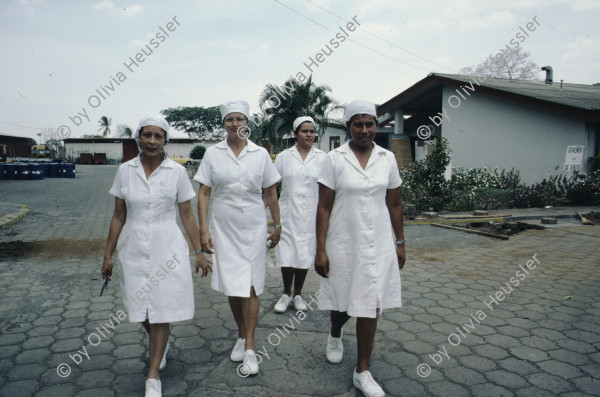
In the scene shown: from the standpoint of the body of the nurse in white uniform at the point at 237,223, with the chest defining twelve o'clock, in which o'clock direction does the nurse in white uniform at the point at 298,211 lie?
the nurse in white uniform at the point at 298,211 is roughly at 7 o'clock from the nurse in white uniform at the point at 237,223.

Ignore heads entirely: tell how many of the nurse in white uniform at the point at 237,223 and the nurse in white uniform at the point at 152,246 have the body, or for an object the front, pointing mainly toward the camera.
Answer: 2

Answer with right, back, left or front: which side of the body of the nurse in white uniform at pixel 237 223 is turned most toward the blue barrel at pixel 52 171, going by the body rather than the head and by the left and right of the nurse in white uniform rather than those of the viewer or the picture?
back

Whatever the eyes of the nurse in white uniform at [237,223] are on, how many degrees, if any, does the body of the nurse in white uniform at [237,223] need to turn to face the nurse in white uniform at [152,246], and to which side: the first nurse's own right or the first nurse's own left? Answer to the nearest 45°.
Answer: approximately 45° to the first nurse's own right

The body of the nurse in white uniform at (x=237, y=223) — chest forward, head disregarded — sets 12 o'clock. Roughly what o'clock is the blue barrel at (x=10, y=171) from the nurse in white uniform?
The blue barrel is roughly at 5 o'clock from the nurse in white uniform.

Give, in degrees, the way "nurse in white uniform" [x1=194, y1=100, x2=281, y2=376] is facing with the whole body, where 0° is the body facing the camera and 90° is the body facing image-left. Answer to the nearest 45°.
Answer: approximately 0°

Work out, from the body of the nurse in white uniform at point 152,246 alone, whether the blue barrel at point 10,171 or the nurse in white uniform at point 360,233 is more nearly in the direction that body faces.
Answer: the nurse in white uniform

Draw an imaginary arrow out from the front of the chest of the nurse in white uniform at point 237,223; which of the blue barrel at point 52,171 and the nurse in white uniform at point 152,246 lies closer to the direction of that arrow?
the nurse in white uniform

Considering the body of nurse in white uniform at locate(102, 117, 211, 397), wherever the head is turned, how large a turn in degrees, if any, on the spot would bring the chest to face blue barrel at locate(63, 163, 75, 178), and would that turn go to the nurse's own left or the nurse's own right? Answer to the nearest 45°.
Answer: approximately 180°

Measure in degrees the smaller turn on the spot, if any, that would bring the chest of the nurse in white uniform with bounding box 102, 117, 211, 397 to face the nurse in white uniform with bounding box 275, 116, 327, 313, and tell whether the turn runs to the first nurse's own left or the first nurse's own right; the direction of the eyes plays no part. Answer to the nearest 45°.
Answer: approximately 135° to the first nurse's own left
